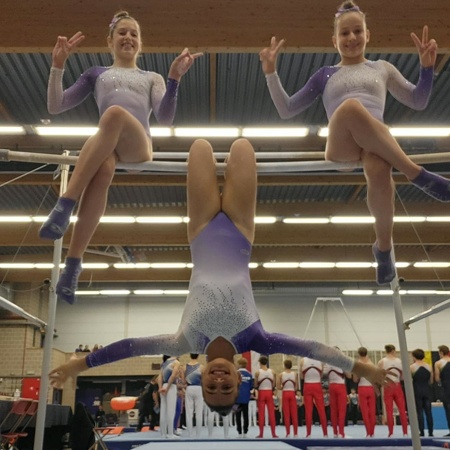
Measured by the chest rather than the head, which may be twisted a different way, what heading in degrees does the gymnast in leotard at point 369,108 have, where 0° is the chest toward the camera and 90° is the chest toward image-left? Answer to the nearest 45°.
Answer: approximately 0°

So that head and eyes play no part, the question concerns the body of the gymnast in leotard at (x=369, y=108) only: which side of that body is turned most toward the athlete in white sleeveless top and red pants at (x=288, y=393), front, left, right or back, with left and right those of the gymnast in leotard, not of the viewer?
back

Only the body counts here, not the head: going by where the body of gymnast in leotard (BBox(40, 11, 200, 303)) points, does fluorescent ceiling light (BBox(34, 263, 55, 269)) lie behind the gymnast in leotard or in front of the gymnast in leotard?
behind
